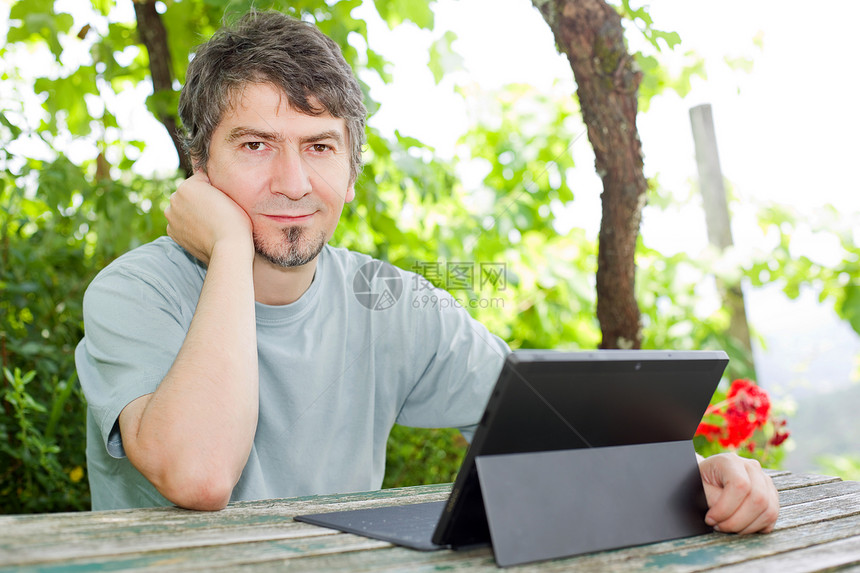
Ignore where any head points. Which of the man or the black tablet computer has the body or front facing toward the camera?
the man

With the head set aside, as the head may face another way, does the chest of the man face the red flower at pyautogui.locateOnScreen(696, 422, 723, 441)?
no

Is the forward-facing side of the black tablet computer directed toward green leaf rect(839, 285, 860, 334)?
no

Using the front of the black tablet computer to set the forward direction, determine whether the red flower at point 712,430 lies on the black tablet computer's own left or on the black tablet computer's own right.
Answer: on the black tablet computer's own right

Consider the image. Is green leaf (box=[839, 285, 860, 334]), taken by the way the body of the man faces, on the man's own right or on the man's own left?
on the man's own left

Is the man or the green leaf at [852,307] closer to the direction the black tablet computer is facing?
the man

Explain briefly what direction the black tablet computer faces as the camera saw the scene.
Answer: facing away from the viewer and to the left of the viewer

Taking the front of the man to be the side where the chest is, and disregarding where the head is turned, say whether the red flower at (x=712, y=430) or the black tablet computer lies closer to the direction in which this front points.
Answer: the black tablet computer

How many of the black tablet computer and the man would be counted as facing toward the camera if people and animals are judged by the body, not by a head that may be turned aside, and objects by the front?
1

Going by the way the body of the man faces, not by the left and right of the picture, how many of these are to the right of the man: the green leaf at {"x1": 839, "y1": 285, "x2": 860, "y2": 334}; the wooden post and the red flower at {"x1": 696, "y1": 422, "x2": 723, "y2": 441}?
0

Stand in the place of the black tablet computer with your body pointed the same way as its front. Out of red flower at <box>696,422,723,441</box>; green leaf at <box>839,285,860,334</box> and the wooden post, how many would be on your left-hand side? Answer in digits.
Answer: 0

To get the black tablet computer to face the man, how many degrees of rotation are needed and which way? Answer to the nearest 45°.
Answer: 0° — it already faces them

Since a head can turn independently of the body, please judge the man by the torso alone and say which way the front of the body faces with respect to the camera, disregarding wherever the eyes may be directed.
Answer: toward the camera

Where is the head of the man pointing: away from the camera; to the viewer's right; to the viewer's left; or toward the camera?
toward the camera
